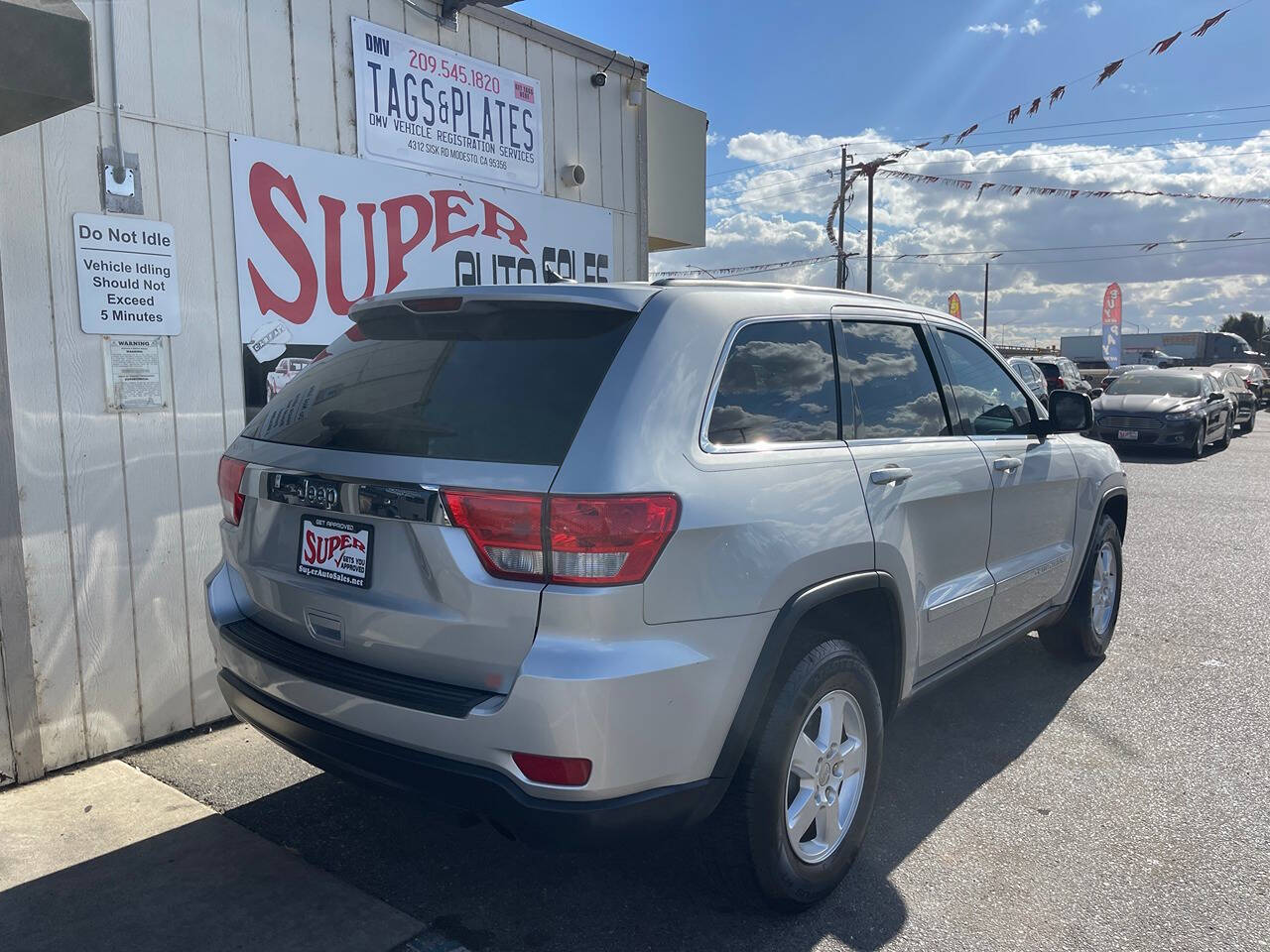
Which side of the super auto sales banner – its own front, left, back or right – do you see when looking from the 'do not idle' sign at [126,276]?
right

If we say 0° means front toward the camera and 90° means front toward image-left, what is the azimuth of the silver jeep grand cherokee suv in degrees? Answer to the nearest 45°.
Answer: approximately 225°

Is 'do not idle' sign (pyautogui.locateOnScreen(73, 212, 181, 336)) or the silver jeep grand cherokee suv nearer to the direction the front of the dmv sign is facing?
the silver jeep grand cherokee suv

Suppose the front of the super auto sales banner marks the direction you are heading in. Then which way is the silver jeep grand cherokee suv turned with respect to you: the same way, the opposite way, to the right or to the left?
to the left

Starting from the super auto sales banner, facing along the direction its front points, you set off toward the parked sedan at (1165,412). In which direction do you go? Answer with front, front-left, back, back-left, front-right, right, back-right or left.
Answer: left

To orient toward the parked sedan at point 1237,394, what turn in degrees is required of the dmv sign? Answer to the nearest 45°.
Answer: approximately 90° to its left

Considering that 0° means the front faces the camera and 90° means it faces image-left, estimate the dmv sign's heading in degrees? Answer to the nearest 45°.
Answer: approximately 315°

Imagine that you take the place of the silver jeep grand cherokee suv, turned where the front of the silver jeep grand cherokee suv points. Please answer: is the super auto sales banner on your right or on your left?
on your left

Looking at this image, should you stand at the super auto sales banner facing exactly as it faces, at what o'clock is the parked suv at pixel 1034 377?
The parked suv is roughly at 9 o'clock from the super auto sales banner.

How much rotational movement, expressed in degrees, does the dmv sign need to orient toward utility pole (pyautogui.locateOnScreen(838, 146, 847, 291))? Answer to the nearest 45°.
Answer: approximately 90° to its left

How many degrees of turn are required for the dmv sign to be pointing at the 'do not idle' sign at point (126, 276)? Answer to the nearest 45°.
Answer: approximately 90° to its right

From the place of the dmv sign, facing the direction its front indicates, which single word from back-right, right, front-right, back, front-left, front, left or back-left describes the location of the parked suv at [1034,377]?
left

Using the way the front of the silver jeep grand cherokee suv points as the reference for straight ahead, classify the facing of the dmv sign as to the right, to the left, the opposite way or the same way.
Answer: to the right
